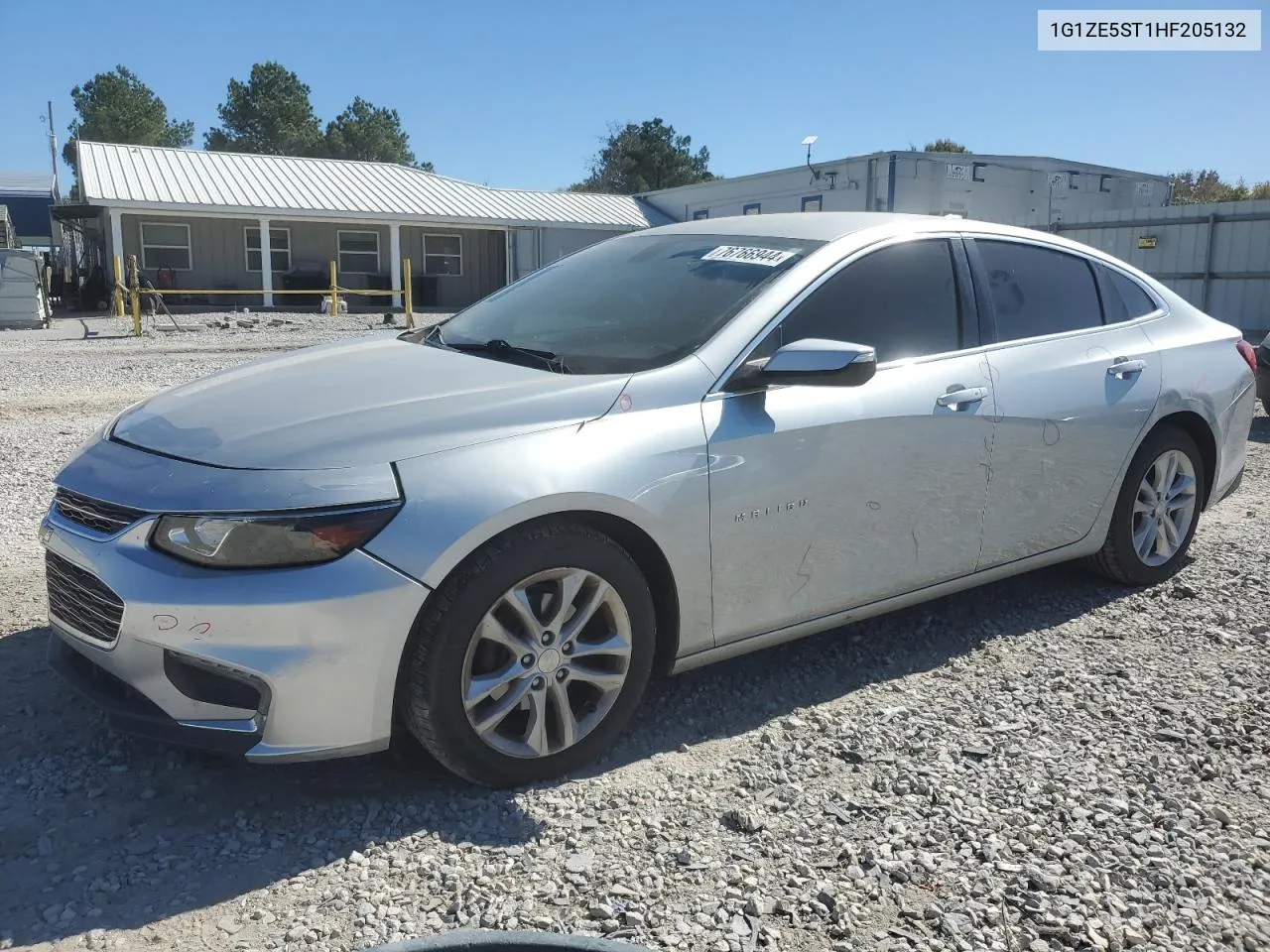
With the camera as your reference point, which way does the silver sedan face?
facing the viewer and to the left of the viewer

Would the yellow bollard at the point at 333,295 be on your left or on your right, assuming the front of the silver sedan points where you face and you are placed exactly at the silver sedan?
on your right

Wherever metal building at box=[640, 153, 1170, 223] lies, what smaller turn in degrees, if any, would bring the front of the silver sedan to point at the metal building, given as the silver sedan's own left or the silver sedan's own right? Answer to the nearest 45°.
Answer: approximately 135° to the silver sedan's own right

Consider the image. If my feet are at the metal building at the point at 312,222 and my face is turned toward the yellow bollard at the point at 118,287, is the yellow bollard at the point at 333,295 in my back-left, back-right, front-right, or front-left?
front-left

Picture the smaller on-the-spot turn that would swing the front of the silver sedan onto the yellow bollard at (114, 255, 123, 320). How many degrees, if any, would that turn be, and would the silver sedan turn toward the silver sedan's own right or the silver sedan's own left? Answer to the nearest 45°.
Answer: approximately 90° to the silver sedan's own right

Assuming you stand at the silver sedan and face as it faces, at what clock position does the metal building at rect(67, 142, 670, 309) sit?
The metal building is roughly at 4 o'clock from the silver sedan.

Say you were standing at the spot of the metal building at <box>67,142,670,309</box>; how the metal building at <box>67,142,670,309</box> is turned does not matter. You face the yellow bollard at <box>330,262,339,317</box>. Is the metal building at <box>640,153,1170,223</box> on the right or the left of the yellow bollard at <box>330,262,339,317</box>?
left

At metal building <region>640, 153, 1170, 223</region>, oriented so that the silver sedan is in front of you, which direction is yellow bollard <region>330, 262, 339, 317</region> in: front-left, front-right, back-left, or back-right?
front-right

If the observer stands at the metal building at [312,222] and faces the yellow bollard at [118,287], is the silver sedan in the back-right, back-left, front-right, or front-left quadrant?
front-left
